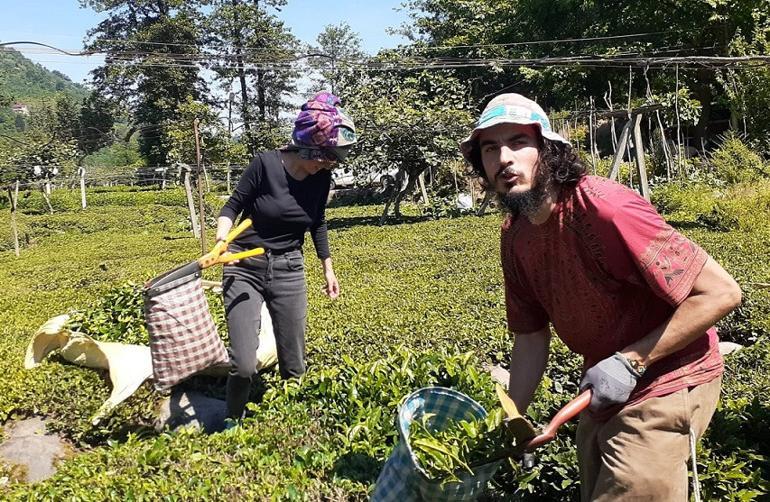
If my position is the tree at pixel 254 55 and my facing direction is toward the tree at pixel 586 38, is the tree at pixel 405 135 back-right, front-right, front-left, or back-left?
front-right

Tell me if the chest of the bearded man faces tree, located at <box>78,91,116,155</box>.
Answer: no

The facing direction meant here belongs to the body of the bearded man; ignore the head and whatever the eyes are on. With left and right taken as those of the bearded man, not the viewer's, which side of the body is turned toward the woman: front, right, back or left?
right

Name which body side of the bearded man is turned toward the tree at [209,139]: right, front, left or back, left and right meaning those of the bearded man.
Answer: right

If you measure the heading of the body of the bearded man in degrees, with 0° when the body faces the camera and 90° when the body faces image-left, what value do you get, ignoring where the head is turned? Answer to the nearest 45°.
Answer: approximately 45°

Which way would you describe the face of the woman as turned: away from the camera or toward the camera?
toward the camera

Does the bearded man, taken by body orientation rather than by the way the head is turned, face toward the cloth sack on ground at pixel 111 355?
no

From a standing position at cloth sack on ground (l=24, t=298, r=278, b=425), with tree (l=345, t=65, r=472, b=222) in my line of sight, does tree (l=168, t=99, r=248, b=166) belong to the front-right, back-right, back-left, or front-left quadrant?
front-left

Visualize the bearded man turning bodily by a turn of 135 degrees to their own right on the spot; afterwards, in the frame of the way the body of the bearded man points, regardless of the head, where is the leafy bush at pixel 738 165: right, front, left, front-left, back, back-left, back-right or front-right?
front

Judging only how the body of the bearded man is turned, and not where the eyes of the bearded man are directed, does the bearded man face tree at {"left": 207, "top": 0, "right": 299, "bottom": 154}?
no

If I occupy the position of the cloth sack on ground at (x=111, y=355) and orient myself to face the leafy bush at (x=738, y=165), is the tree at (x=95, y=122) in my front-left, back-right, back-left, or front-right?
front-left

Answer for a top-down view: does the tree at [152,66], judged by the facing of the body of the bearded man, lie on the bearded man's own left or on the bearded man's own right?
on the bearded man's own right

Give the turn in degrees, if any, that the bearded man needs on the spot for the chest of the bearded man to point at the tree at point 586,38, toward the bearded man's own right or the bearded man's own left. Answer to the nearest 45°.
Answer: approximately 135° to the bearded man's own right

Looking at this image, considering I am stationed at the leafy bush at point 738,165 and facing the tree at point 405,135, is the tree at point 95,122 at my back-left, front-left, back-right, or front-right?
front-right
